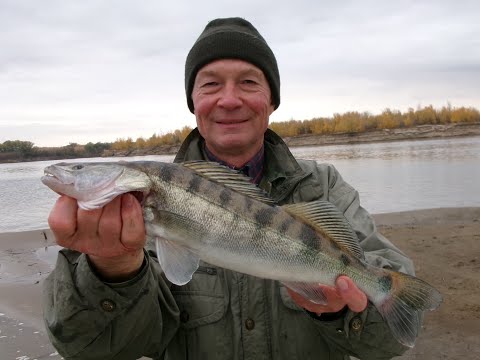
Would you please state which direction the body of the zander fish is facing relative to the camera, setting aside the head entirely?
to the viewer's left

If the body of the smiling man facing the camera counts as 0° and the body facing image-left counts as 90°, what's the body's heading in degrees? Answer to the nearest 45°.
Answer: approximately 0°
